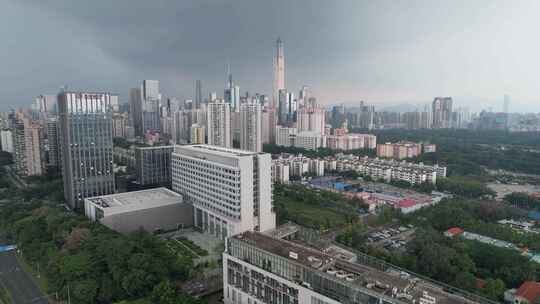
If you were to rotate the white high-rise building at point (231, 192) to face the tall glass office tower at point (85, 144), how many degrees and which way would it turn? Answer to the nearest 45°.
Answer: approximately 90° to its right

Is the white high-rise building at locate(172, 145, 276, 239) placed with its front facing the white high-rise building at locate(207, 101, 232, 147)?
no

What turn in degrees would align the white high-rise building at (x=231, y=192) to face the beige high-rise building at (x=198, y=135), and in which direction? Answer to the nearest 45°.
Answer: approximately 135° to its right

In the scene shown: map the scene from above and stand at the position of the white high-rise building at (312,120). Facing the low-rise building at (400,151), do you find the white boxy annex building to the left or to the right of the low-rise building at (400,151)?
right

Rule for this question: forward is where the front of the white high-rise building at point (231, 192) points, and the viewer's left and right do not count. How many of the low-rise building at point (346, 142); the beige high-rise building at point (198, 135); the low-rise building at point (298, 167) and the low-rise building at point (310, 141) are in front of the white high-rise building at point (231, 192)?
0

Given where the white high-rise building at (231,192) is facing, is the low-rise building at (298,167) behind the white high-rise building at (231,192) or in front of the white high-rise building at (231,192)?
behind

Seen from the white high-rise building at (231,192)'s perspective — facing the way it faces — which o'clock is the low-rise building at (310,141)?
The low-rise building is roughly at 5 o'clock from the white high-rise building.

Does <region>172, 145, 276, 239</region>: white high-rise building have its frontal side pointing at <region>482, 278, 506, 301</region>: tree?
no

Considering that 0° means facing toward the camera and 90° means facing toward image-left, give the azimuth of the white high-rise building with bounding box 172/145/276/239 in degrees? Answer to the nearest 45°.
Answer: approximately 45°

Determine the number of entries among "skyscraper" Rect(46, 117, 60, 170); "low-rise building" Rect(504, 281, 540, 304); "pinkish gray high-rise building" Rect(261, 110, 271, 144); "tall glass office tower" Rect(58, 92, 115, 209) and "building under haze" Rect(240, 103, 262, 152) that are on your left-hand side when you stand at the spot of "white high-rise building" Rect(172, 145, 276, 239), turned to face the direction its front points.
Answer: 1

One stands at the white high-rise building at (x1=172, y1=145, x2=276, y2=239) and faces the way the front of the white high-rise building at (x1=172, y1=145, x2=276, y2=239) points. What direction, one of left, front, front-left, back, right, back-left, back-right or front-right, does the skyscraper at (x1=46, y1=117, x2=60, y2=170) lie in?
right

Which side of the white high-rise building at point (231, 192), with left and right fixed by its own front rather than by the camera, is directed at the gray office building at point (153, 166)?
right

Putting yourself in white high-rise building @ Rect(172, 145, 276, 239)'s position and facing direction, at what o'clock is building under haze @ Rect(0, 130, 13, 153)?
The building under haze is roughly at 3 o'clock from the white high-rise building.

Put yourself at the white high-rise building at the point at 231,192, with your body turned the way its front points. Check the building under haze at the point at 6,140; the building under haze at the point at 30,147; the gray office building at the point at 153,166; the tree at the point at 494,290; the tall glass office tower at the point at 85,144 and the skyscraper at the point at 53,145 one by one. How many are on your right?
5

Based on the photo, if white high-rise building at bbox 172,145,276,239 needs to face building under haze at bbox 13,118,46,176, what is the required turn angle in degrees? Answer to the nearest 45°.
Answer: approximately 90° to its right

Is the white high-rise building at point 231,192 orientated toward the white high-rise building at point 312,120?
no

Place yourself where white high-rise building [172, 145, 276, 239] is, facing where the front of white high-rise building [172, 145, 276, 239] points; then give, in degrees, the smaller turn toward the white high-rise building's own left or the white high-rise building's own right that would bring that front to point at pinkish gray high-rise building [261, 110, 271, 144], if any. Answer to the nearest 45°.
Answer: approximately 135° to the white high-rise building's own right

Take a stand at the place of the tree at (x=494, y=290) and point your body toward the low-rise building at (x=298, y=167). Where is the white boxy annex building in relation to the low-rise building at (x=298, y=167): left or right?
left

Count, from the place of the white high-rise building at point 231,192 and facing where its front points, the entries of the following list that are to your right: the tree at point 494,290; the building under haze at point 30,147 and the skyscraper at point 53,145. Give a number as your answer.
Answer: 2
